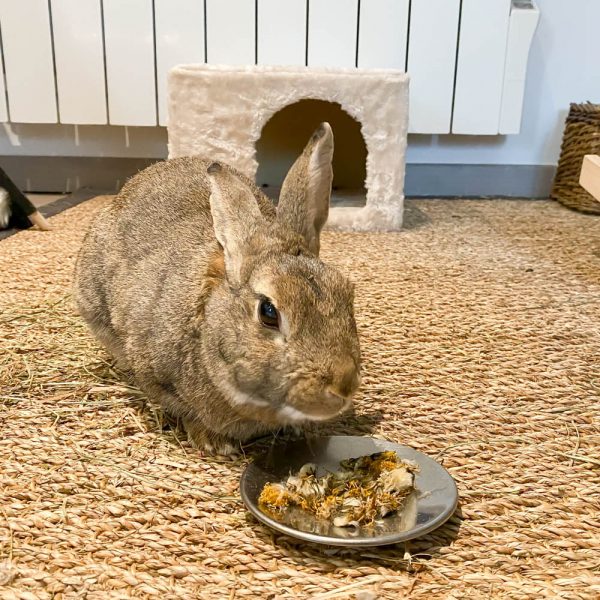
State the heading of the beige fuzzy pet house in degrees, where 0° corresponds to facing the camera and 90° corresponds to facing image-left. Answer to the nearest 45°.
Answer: approximately 0°

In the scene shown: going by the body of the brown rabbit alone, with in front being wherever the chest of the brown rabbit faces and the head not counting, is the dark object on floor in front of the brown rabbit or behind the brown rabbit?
behind

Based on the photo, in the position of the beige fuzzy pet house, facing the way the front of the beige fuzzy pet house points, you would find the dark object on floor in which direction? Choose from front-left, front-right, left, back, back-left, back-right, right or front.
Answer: right

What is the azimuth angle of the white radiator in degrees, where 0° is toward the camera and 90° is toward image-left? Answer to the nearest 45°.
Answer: approximately 0°

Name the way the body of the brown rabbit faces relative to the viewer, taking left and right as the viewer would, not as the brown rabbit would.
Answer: facing the viewer and to the right of the viewer

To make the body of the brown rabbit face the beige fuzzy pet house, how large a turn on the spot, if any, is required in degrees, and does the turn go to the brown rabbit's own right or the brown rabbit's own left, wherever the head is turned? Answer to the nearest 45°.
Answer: approximately 135° to the brown rabbit's own left

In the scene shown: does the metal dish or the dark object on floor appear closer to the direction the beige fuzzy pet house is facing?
the metal dish

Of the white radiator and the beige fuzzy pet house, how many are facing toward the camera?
2

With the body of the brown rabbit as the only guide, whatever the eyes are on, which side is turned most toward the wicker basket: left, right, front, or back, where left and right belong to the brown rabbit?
left

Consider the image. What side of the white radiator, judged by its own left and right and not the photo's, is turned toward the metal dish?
front

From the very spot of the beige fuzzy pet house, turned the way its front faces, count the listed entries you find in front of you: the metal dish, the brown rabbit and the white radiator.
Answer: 2

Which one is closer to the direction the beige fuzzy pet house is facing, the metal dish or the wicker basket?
the metal dish

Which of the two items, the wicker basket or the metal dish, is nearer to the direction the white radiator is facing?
the metal dish
